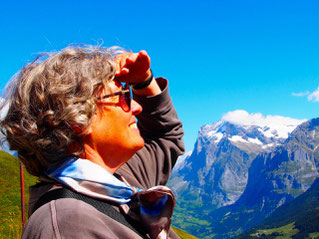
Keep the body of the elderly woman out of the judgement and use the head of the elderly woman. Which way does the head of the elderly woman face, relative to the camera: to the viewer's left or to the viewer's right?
to the viewer's right

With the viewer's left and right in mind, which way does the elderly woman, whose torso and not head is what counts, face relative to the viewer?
facing to the right of the viewer
